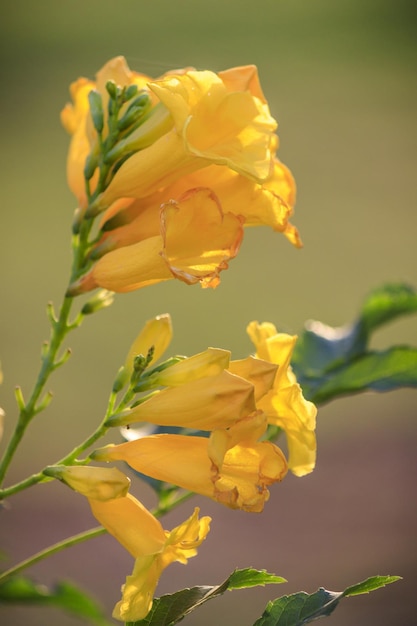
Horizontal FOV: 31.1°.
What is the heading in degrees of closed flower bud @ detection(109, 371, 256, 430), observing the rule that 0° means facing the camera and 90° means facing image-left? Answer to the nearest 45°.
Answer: approximately 270°

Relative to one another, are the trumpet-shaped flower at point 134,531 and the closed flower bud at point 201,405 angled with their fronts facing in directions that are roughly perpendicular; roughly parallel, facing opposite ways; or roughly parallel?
roughly parallel

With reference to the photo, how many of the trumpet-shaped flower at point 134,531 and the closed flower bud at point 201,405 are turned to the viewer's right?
2

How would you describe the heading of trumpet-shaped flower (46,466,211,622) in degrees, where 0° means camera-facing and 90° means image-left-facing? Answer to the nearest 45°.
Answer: approximately 270°
